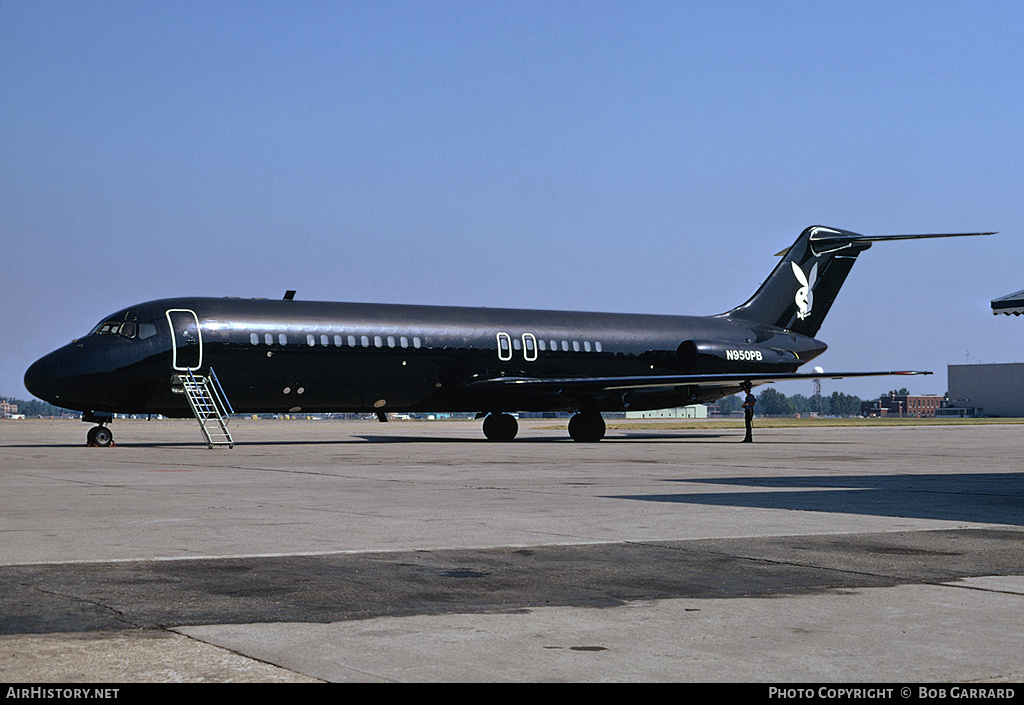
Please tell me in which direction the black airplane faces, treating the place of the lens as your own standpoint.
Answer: facing the viewer and to the left of the viewer
